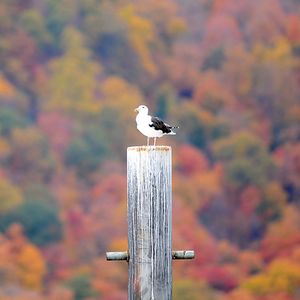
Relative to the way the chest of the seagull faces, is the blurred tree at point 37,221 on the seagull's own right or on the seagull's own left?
on the seagull's own right

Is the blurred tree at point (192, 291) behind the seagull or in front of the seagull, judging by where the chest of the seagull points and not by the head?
behind

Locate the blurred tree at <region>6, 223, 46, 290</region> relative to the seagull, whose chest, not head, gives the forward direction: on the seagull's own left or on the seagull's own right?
on the seagull's own right
